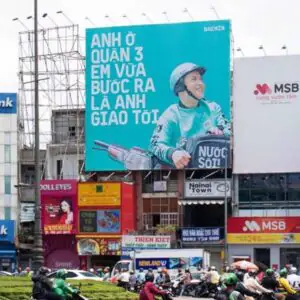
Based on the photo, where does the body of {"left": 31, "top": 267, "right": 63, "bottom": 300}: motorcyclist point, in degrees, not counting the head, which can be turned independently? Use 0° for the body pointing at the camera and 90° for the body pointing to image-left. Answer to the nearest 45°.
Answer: approximately 270°

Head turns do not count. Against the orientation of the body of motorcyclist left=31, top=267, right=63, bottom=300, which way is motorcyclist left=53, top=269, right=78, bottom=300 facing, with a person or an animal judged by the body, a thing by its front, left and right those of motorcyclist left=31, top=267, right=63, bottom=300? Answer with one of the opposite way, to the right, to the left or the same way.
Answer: the same way

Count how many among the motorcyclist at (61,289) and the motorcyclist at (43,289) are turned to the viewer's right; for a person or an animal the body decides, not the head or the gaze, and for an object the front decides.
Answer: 2

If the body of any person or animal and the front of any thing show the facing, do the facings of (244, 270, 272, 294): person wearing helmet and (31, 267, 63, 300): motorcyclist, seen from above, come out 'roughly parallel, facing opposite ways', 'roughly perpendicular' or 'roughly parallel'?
roughly parallel

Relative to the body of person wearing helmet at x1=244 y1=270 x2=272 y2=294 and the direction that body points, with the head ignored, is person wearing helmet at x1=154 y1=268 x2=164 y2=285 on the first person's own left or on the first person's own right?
on the first person's own left

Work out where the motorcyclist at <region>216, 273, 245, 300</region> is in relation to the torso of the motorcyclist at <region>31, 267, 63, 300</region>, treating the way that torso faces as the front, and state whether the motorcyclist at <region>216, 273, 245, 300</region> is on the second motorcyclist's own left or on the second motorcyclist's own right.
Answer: on the second motorcyclist's own right
